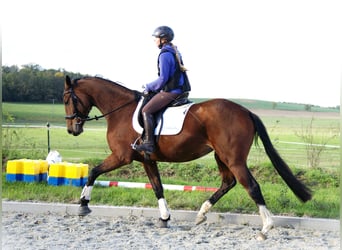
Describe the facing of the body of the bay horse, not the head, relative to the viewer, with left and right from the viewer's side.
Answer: facing to the left of the viewer

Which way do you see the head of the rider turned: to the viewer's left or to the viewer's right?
to the viewer's left

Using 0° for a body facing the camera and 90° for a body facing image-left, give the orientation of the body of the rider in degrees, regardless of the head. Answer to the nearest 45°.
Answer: approximately 90°
